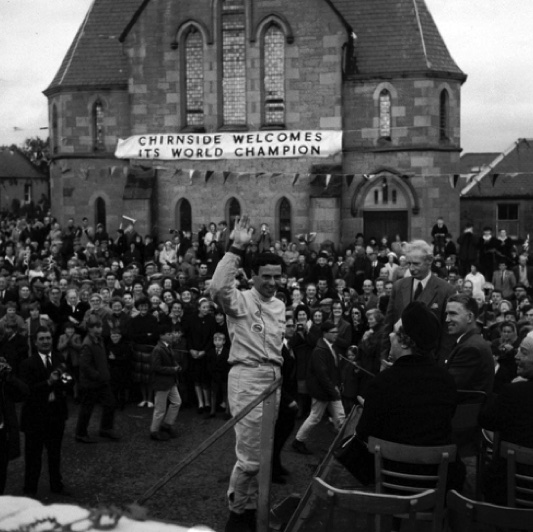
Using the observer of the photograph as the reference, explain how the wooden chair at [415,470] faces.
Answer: facing away from the viewer

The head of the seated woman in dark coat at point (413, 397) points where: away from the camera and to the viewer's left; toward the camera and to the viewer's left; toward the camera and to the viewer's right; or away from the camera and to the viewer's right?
away from the camera and to the viewer's left

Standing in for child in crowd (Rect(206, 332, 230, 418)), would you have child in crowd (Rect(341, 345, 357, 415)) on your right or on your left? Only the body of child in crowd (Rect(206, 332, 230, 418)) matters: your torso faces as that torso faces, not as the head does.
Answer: on your left

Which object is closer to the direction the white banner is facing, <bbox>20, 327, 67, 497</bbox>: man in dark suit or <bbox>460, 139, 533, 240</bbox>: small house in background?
the man in dark suit

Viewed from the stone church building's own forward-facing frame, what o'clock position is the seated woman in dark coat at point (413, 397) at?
The seated woman in dark coat is roughly at 12 o'clock from the stone church building.

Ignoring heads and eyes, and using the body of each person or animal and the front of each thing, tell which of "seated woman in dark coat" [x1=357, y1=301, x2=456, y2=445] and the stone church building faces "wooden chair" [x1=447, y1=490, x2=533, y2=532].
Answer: the stone church building

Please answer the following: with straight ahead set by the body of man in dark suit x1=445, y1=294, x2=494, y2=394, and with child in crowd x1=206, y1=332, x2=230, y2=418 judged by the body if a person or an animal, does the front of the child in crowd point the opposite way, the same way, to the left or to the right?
to the left

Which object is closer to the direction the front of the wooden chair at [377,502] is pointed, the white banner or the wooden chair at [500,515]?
the white banner

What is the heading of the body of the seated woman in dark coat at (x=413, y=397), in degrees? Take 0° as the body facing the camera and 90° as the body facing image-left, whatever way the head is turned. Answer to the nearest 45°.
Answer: approximately 135°

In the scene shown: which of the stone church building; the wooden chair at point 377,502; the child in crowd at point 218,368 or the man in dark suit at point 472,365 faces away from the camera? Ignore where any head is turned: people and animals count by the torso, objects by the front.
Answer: the wooden chair

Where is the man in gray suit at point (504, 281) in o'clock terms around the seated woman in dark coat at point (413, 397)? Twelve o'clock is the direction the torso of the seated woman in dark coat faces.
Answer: The man in gray suit is roughly at 2 o'clock from the seated woman in dark coat.

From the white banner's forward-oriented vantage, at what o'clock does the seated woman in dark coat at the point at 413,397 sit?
The seated woman in dark coat is roughly at 12 o'clock from the white banner.

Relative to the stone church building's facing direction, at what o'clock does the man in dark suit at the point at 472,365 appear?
The man in dark suit is roughly at 12 o'clock from the stone church building.
